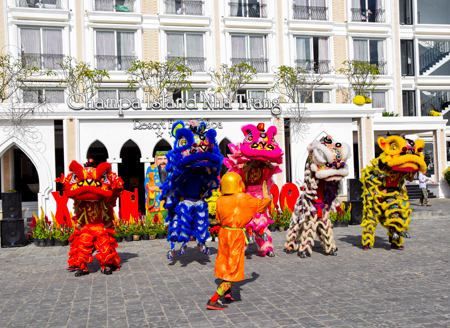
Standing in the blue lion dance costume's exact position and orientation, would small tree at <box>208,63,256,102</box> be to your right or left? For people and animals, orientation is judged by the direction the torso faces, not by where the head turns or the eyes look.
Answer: on your left

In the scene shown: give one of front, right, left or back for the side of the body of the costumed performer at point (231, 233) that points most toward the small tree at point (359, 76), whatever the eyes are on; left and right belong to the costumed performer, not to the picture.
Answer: front

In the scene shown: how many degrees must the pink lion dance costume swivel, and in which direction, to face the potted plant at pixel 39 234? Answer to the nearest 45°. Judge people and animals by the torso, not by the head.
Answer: approximately 90° to its right

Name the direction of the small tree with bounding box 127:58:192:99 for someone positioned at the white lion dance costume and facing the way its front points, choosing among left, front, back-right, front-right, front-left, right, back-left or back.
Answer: back

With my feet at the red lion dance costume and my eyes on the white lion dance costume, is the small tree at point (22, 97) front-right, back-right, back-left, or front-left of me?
back-left

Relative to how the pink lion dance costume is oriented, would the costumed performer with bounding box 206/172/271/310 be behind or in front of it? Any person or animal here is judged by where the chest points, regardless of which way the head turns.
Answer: in front

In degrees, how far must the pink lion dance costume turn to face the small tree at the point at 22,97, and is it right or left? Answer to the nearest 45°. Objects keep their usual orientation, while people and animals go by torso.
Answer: approximately 135° to its right

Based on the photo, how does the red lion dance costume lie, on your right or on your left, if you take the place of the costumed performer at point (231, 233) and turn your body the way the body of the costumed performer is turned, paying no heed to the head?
on your left

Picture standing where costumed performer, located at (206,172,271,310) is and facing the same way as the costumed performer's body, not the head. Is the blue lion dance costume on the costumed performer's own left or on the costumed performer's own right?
on the costumed performer's own left
